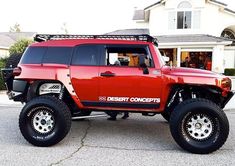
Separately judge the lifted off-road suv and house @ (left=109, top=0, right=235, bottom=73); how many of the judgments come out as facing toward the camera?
1

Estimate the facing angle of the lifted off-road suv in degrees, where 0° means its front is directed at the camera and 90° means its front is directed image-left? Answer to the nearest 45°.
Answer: approximately 270°

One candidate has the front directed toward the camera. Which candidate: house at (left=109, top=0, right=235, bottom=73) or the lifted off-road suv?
the house

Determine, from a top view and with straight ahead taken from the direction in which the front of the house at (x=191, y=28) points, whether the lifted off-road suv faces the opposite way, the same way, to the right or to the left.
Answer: to the left

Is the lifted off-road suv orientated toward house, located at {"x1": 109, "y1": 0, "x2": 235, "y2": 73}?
no

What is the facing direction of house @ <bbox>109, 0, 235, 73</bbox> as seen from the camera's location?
facing the viewer

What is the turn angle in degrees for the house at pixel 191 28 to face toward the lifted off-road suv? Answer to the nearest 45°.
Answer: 0° — it already faces it
